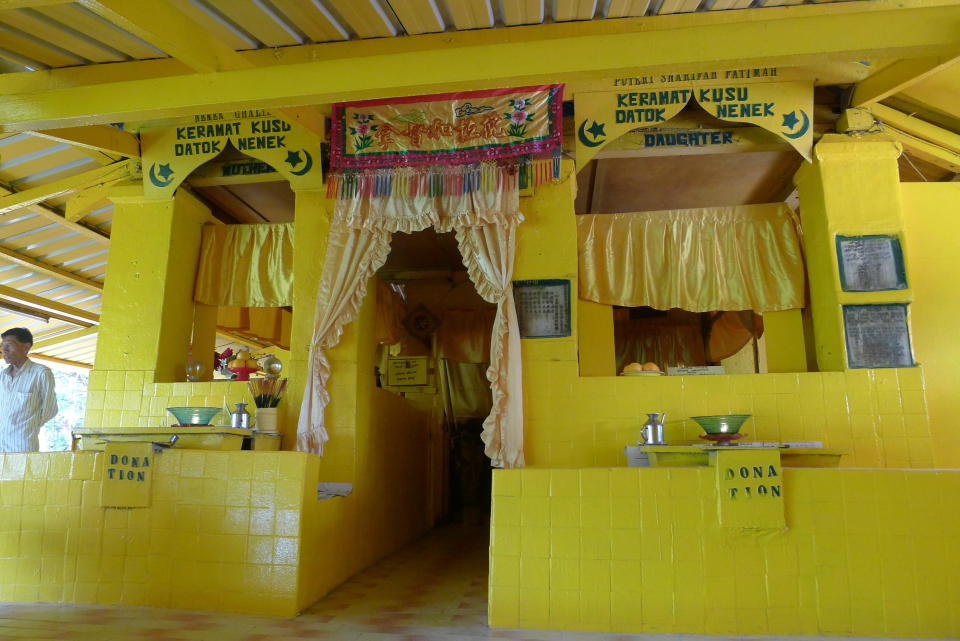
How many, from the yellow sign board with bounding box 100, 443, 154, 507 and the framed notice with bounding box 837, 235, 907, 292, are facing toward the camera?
2

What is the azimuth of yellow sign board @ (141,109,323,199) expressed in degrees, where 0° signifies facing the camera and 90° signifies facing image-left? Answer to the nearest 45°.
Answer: approximately 0°

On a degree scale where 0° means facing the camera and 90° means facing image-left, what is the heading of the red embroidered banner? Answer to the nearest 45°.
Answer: approximately 0°

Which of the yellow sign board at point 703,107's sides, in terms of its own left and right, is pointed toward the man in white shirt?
right
